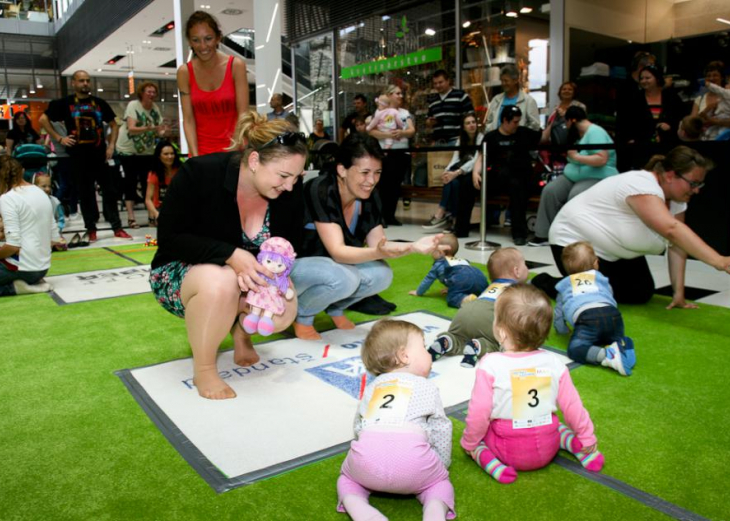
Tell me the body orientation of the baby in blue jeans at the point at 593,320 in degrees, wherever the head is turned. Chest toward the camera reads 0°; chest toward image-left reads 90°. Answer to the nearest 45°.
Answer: approximately 135°

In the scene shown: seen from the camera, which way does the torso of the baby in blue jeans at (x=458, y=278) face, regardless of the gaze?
to the viewer's left

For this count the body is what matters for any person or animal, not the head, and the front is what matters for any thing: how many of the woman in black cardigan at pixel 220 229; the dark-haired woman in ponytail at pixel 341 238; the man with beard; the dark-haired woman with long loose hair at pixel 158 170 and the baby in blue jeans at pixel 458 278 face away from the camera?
0

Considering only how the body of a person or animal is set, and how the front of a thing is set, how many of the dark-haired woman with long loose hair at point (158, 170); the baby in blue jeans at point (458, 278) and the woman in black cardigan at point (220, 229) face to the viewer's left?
1

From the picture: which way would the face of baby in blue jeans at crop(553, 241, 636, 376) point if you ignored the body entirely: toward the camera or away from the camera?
away from the camera

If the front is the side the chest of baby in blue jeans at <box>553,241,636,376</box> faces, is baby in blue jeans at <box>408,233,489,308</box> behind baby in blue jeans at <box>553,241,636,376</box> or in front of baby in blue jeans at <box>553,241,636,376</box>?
in front

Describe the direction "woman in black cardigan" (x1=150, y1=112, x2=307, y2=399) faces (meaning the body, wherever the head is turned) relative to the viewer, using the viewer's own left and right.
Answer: facing the viewer and to the right of the viewer

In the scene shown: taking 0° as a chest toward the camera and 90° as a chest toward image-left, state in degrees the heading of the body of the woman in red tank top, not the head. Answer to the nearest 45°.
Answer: approximately 0°

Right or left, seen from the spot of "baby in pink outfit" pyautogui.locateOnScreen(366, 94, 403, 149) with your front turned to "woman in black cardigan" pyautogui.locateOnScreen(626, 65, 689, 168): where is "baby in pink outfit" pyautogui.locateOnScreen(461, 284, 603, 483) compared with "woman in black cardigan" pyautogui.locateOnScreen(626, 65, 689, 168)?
right

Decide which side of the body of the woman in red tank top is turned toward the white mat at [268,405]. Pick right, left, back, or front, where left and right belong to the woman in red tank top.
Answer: front

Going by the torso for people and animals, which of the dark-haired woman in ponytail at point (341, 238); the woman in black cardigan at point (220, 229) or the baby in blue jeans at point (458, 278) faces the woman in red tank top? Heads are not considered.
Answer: the baby in blue jeans

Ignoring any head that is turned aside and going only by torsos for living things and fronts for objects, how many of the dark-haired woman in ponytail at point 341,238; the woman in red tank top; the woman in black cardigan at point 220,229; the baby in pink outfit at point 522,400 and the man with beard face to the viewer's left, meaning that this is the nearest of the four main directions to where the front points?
0

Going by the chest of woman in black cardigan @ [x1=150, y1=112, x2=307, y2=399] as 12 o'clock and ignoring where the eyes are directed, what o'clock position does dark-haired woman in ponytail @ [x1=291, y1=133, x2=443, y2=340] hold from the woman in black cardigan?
The dark-haired woman in ponytail is roughly at 9 o'clock from the woman in black cardigan.

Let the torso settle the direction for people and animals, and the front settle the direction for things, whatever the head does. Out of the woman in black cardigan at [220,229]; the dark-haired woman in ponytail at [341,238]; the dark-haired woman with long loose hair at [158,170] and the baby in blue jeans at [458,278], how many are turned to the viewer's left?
1

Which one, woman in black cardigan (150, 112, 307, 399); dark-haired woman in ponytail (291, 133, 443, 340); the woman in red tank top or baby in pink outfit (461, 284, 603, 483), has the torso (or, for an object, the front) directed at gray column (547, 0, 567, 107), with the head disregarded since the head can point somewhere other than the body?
the baby in pink outfit

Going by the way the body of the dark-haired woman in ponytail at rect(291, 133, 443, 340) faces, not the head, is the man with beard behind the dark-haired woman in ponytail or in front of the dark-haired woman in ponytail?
behind

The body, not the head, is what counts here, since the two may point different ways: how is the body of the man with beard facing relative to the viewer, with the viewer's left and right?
facing the viewer

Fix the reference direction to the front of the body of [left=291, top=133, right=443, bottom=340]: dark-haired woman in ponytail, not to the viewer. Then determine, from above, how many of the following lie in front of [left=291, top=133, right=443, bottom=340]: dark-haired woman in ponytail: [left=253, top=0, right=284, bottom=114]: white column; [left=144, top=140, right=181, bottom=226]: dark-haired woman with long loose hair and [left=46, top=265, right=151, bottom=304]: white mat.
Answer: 0
